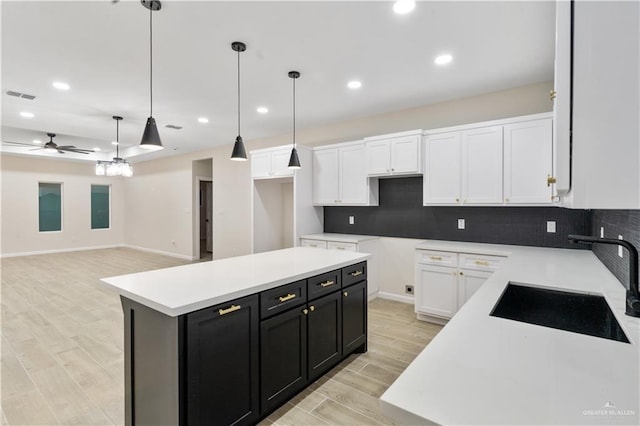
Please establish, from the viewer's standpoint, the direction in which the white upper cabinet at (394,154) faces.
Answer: facing the viewer and to the left of the viewer

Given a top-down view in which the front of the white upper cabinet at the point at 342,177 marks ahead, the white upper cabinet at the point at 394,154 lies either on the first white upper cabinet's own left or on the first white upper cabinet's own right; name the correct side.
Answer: on the first white upper cabinet's own left

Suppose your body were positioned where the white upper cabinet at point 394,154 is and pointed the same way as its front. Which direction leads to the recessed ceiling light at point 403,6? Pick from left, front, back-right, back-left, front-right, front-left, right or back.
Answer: front-left

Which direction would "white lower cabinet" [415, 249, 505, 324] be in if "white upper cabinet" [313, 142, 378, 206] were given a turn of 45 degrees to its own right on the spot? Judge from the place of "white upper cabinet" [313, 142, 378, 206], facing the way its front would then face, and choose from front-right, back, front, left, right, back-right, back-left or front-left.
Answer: back-left

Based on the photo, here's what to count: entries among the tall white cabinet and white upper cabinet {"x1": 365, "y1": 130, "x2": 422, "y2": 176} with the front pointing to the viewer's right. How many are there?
0

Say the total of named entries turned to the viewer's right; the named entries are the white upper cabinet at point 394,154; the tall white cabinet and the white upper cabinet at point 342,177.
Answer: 0

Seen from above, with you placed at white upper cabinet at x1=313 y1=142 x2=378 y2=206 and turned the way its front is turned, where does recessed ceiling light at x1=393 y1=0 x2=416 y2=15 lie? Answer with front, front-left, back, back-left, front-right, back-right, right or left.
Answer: front-left

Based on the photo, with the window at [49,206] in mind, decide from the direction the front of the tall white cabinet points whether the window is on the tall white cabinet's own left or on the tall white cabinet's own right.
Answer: on the tall white cabinet's own right
